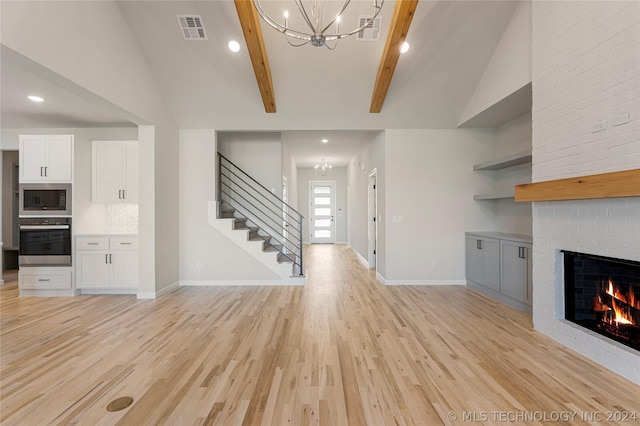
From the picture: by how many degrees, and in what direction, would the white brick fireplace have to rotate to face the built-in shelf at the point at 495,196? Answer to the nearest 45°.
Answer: approximately 90° to its right

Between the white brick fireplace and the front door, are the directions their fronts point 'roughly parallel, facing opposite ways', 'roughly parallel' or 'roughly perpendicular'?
roughly perpendicular

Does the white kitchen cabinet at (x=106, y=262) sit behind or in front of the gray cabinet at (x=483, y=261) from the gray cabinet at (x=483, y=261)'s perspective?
in front

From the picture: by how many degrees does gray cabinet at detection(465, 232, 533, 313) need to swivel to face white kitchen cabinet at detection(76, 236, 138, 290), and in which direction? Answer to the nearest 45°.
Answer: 0° — it already faces it

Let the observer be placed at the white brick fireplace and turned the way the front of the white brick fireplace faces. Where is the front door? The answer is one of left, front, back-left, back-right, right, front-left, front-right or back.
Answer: right

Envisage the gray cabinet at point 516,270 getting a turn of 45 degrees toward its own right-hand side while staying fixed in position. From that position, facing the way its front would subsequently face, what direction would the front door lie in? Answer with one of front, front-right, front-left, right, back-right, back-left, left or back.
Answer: front-right

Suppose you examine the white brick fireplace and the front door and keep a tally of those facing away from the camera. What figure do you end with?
0

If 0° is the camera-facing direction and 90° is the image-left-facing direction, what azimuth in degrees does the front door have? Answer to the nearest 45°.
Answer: approximately 0°

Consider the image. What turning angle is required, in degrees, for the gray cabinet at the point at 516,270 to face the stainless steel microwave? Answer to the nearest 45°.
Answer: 0° — it already faces it

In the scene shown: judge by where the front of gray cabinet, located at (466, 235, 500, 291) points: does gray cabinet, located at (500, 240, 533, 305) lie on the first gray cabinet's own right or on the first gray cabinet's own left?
on the first gray cabinet's own left

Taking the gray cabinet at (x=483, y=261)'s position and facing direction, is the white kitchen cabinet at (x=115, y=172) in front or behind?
in front

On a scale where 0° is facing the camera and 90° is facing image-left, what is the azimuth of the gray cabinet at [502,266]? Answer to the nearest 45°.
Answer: approximately 45°
